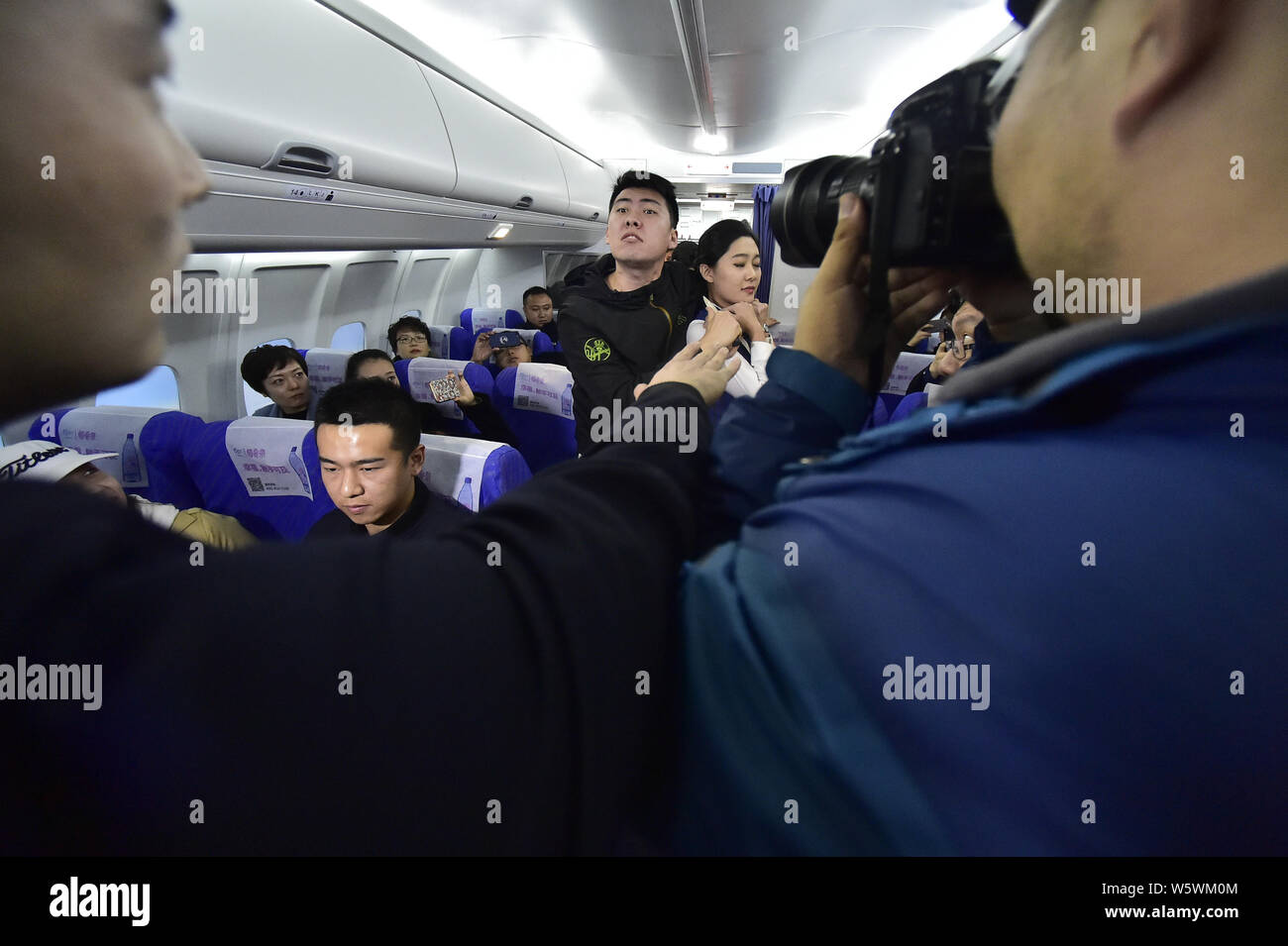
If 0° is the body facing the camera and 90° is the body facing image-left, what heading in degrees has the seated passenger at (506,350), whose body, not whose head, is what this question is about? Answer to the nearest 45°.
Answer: approximately 0°

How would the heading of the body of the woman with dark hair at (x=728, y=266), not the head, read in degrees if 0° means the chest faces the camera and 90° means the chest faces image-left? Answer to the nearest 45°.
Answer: approximately 315°

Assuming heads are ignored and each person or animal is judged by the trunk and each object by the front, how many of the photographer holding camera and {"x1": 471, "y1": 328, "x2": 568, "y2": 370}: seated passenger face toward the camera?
1

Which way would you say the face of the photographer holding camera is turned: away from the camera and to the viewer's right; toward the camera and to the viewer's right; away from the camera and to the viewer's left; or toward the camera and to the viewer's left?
away from the camera and to the viewer's left

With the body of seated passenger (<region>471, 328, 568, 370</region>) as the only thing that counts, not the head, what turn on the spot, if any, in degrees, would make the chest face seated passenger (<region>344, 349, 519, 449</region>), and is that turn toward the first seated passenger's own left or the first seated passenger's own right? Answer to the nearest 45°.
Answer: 0° — they already face them
